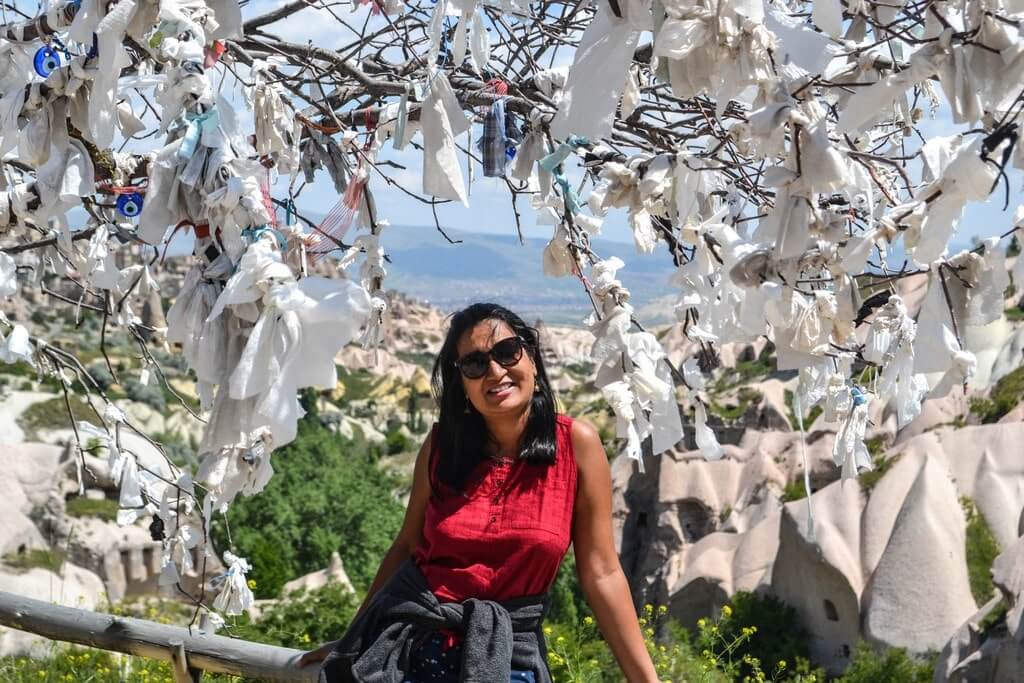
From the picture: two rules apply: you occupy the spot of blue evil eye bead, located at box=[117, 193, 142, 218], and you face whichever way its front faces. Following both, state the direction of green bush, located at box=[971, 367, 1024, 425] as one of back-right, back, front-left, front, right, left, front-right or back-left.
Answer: back-left

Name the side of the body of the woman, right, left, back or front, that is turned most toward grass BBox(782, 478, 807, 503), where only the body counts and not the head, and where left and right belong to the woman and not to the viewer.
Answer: back

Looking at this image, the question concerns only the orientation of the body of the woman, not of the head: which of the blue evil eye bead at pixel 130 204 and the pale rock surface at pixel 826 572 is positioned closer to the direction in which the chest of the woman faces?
the blue evil eye bead

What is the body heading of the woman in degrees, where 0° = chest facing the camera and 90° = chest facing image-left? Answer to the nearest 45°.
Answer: approximately 0°

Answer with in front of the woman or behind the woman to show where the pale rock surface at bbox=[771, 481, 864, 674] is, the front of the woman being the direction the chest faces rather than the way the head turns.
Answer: behind

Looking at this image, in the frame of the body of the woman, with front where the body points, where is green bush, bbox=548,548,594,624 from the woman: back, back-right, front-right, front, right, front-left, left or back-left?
back

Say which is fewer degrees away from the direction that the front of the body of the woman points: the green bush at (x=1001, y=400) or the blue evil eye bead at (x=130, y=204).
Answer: the blue evil eye bead

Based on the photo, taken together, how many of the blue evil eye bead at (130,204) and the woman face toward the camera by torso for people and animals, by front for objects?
2

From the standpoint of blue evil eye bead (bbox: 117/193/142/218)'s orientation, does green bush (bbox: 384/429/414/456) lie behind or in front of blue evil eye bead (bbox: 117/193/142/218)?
behind
